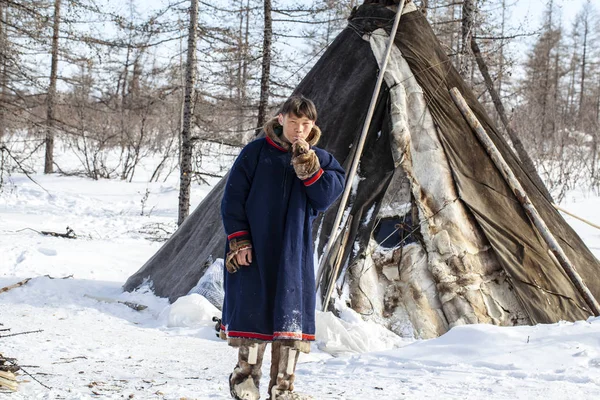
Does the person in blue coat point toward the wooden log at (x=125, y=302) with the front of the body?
no

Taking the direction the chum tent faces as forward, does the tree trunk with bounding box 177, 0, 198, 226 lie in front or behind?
behind

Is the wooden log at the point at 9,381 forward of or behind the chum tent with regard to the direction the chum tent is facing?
forward

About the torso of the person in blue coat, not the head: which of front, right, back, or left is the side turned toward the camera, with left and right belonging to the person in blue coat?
front

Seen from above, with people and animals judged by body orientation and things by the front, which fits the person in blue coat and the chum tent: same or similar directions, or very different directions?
same or similar directions

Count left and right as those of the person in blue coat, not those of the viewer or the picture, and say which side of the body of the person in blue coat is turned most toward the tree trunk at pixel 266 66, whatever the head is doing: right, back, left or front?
back

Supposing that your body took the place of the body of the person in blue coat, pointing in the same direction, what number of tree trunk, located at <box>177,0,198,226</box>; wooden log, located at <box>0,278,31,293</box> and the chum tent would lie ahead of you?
0

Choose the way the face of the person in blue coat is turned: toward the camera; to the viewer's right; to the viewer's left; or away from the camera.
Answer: toward the camera

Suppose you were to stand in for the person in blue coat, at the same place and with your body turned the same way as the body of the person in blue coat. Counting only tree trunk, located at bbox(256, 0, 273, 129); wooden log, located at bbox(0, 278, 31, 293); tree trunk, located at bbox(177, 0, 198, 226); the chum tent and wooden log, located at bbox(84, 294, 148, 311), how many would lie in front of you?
0

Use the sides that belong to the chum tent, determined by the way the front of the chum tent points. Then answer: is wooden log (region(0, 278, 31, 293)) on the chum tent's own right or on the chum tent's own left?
on the chum tent's own right

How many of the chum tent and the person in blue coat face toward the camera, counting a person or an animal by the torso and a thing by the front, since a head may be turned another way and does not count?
2

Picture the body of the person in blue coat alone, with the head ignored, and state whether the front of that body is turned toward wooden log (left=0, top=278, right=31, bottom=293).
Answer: no
